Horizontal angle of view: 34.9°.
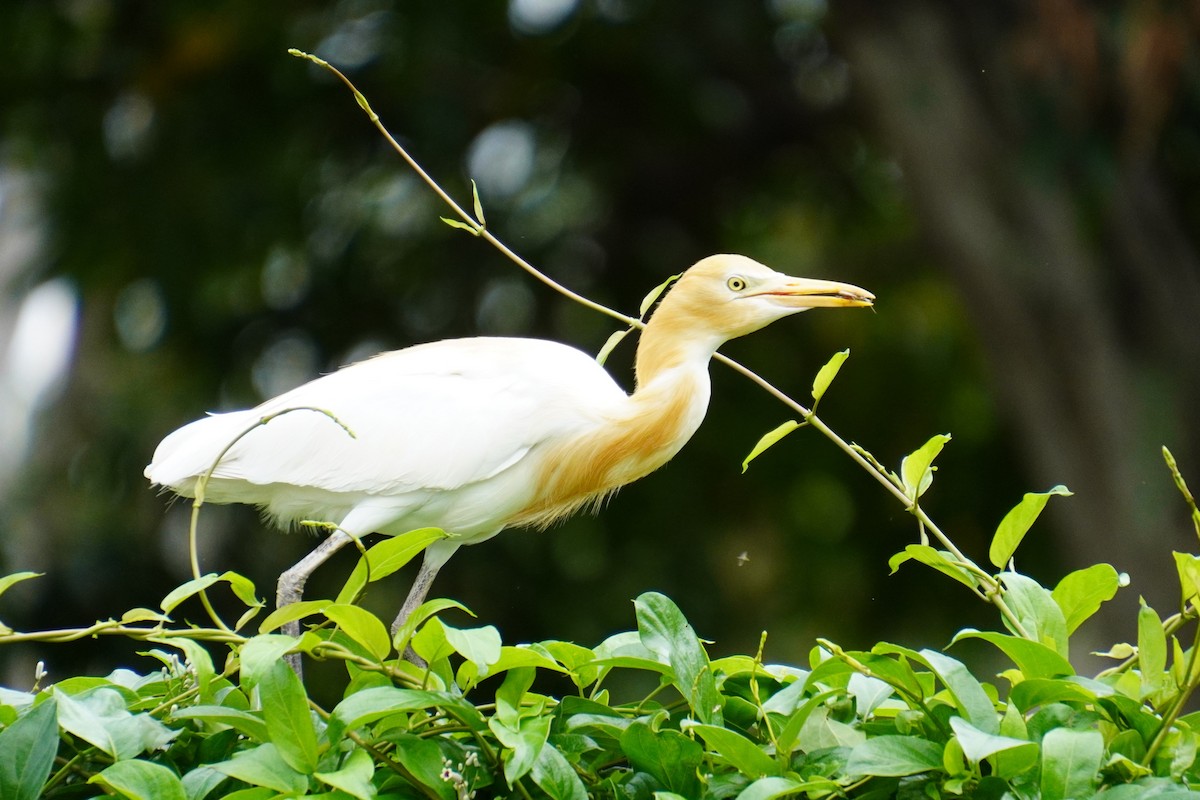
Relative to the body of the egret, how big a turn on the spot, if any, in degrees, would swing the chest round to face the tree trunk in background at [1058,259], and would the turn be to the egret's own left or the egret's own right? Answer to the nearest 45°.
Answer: approximately 45° to the egret's own left

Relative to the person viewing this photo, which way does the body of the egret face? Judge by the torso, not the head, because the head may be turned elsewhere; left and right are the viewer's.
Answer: facing to the right of the viewer
